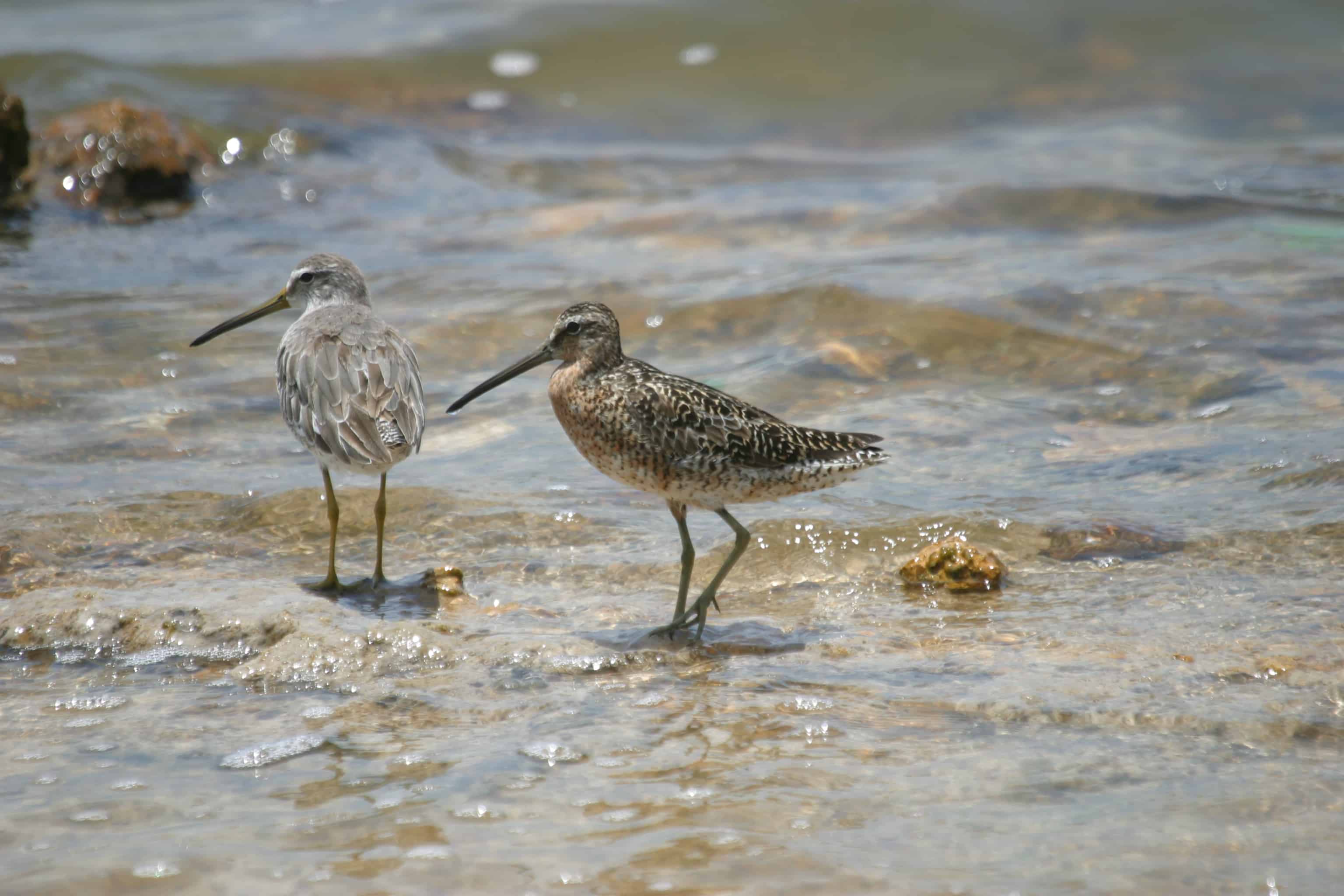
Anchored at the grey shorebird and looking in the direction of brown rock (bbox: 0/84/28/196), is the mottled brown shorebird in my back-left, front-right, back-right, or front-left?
back-right

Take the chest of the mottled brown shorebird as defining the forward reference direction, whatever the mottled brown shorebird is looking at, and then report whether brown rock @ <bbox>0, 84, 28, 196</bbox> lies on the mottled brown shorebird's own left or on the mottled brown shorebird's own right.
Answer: on the mottled brown shorebird's own right

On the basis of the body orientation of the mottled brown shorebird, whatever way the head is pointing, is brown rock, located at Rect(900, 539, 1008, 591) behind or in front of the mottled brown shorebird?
behind

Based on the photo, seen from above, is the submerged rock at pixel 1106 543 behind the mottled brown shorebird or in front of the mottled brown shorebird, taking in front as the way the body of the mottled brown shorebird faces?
behind

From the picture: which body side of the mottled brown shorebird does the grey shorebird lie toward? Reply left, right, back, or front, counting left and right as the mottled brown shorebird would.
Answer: front

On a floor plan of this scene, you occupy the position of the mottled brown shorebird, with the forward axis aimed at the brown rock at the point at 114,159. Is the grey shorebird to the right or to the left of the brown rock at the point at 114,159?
left

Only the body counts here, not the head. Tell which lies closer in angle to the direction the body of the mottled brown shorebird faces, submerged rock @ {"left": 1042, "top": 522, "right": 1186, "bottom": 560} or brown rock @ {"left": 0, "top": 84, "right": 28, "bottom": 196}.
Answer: the brown rock

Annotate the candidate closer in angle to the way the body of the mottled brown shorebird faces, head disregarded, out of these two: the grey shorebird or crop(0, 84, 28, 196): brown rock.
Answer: the grey shorebird

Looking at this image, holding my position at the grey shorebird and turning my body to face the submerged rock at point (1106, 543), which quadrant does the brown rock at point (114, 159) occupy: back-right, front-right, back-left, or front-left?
back-left

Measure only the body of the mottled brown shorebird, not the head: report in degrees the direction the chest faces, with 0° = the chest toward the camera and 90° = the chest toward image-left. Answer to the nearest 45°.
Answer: approximately 90°

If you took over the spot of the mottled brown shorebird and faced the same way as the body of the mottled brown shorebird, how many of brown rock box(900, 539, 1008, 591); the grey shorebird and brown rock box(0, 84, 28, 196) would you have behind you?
1
